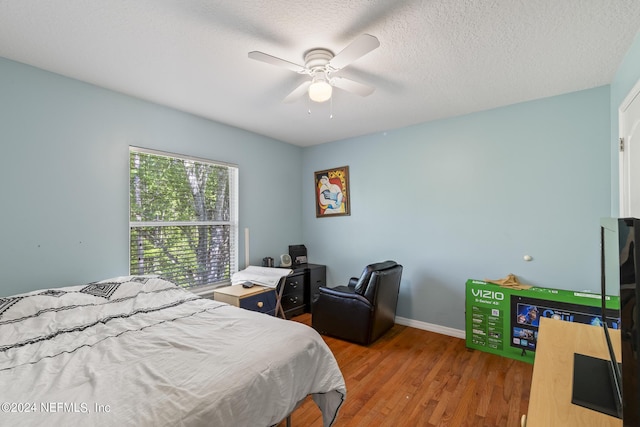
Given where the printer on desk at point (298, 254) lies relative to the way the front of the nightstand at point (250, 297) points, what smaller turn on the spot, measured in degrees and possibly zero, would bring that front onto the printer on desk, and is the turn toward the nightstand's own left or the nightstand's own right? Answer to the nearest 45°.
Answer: approximately 90° to the nightstand's own left

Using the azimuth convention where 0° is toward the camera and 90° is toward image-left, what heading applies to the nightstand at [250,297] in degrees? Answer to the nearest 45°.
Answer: approximately 315°

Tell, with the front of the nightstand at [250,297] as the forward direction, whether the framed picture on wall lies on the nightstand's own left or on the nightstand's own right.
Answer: on the nightstand's own left

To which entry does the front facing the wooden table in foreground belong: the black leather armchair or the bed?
the bed

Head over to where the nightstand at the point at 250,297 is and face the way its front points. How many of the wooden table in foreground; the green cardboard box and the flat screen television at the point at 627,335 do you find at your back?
0

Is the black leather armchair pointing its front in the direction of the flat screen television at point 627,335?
no

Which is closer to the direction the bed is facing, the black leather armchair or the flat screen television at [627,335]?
the flat screen television

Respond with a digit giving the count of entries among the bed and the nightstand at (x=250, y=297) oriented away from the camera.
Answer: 0

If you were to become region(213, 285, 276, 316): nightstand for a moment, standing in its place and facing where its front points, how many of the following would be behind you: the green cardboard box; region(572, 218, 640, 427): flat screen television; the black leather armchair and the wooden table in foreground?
0

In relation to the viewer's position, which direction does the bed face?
facing the viewer and to the right of the viewer

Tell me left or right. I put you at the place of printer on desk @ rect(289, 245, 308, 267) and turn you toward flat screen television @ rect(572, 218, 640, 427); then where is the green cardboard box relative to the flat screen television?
left

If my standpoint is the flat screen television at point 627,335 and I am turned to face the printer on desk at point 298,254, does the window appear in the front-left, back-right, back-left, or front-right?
front-left

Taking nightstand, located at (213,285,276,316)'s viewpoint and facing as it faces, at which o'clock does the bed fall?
The bed is roughly at 2 o'clock from the nightstand.

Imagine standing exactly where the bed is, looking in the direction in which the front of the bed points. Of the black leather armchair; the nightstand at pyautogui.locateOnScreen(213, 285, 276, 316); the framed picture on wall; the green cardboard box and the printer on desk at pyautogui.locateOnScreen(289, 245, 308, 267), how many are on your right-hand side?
0

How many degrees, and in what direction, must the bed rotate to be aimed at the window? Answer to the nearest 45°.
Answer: approximately 135° to its left

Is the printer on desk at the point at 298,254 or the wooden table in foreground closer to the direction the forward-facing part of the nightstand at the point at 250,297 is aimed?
the wooden table in foreground
